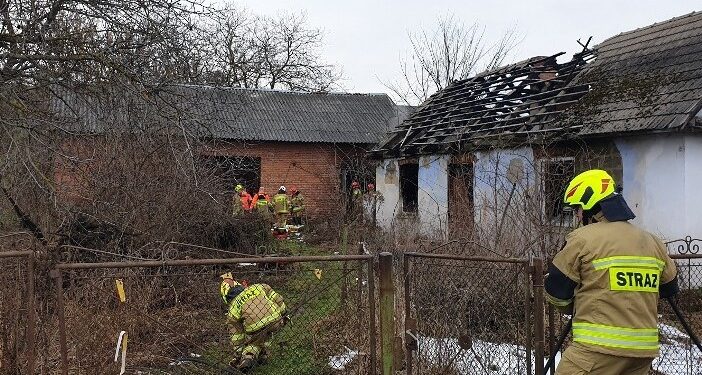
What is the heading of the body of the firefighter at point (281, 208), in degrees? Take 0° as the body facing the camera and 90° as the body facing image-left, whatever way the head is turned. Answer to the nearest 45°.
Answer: approximately 180°

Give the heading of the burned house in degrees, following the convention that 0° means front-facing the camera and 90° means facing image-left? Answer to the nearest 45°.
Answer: approximately 45°

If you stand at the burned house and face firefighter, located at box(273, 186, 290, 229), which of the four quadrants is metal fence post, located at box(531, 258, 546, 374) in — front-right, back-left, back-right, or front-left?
back-left

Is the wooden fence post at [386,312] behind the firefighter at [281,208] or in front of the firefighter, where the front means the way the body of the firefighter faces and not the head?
behind

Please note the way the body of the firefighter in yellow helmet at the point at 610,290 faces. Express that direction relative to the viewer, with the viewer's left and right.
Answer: facing away from the viewer and to the left of the viewer

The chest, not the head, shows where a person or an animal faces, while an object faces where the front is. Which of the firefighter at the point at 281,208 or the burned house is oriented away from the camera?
the firefighter

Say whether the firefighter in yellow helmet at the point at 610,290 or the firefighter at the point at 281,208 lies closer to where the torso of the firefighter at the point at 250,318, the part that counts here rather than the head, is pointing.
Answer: the firefighter

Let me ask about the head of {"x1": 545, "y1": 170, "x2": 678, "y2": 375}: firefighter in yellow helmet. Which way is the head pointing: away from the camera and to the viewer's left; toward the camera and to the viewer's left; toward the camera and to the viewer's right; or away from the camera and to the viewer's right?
away from the camera and to the viewer's left

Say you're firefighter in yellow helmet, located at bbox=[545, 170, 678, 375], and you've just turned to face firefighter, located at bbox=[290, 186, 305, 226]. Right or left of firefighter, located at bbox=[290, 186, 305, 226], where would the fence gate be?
left
